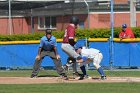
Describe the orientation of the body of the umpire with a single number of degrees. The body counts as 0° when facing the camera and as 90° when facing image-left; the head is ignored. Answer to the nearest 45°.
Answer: approximately 0°
